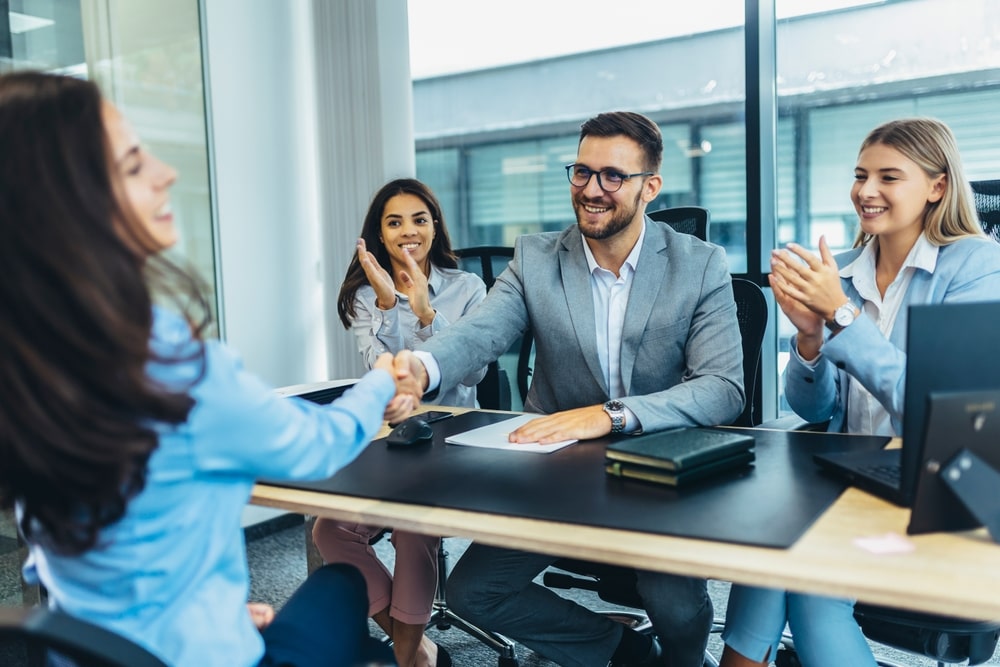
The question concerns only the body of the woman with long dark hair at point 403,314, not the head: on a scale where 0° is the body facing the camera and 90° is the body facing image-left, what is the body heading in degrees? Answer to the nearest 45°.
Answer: approximately 45°

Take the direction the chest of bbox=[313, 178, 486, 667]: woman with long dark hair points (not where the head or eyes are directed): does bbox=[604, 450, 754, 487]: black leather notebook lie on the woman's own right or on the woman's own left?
on the woman's own left

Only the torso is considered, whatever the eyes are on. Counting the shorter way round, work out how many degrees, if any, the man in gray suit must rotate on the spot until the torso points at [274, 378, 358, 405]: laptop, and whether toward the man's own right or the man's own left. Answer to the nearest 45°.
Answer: approximately 45° to the man's own right

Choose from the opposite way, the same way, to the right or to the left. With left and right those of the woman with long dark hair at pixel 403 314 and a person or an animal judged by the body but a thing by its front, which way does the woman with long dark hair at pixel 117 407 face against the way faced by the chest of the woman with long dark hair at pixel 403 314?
the opposite way

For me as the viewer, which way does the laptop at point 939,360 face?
facing away from the viewer and to the left of the viewer

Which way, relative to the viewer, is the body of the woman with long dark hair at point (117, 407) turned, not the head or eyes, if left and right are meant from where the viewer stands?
facing away from the viewer and to the right of the viewer

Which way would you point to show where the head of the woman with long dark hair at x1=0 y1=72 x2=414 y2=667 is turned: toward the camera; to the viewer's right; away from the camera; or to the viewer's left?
to the viewer's right

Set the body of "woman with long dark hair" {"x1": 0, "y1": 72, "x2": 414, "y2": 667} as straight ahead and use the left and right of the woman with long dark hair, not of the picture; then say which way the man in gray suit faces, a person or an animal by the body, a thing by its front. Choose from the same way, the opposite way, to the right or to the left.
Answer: the opposite way

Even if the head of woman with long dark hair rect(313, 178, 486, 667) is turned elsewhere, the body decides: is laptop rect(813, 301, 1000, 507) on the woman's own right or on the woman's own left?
on the woman's own left

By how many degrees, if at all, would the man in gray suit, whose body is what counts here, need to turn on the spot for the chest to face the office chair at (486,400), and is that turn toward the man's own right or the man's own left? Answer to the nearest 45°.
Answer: approximately 90° to the man's own right
